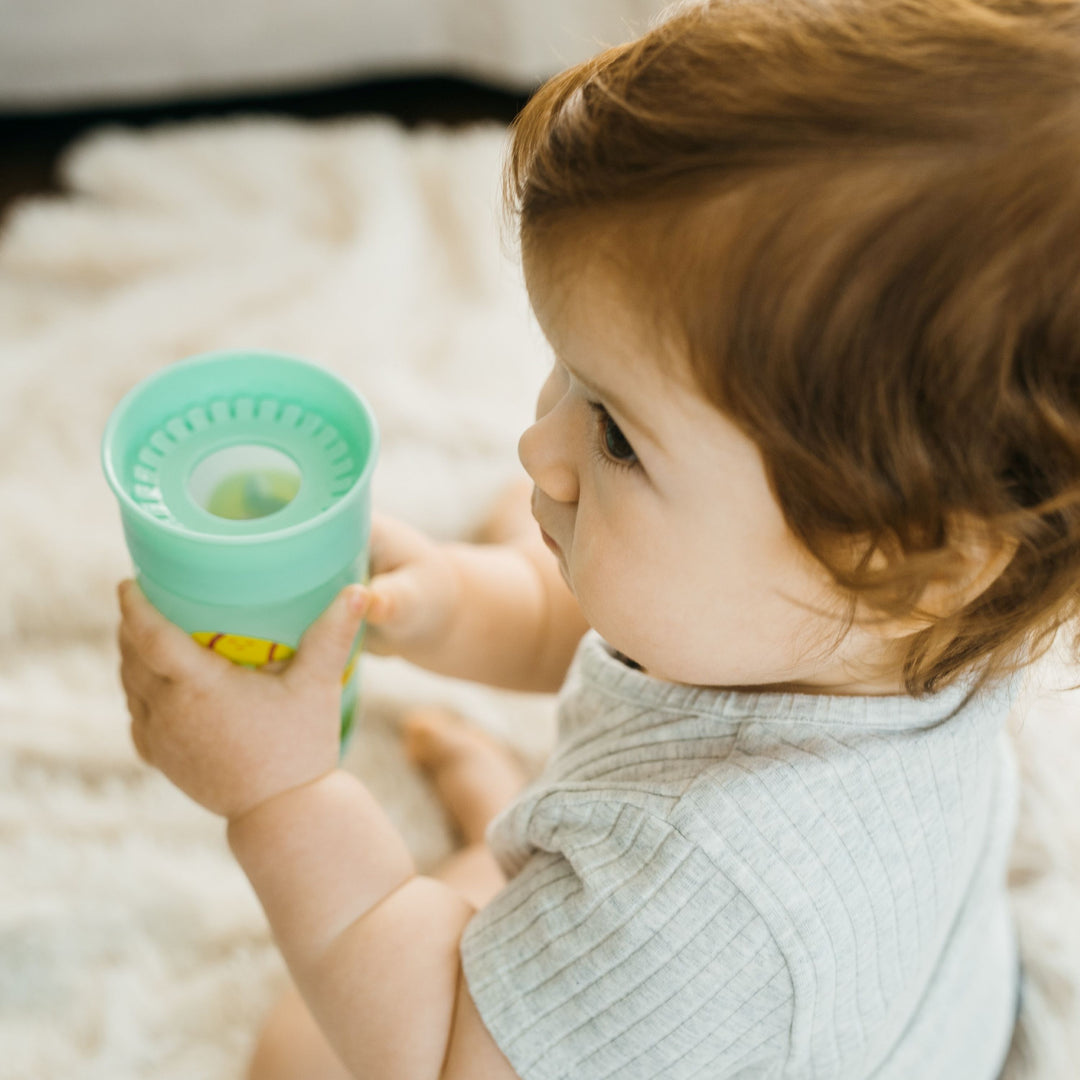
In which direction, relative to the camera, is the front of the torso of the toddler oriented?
to the viewer's left

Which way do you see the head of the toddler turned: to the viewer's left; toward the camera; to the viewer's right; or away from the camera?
to the viewer's left
